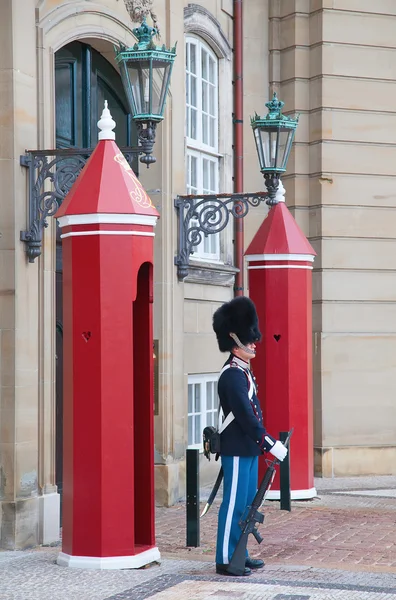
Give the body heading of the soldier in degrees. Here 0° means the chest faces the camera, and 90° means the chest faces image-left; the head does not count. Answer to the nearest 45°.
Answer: approximately 270°

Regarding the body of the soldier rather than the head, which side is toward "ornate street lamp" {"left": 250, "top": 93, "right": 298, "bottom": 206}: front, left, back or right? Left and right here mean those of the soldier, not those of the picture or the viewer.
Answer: left

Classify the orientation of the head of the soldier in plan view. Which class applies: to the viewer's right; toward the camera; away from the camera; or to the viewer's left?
to the viewer's right
